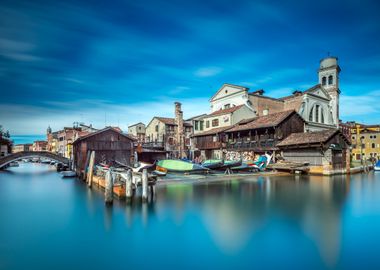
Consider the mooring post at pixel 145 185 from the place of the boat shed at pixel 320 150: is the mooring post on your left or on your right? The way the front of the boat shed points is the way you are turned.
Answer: on your right

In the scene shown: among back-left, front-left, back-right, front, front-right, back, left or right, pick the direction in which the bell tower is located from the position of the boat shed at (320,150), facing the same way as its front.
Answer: back-left

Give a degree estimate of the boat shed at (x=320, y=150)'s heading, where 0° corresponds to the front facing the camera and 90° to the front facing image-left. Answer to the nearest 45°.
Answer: approximately 315°

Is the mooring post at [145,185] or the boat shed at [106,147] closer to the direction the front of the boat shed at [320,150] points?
the mooring post

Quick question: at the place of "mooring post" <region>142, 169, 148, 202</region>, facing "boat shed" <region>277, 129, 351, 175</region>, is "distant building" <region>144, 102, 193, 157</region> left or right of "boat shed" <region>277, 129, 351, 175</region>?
left

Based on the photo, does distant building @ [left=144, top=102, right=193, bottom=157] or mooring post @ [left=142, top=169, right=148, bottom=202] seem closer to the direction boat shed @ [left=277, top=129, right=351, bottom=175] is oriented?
the mooring post
